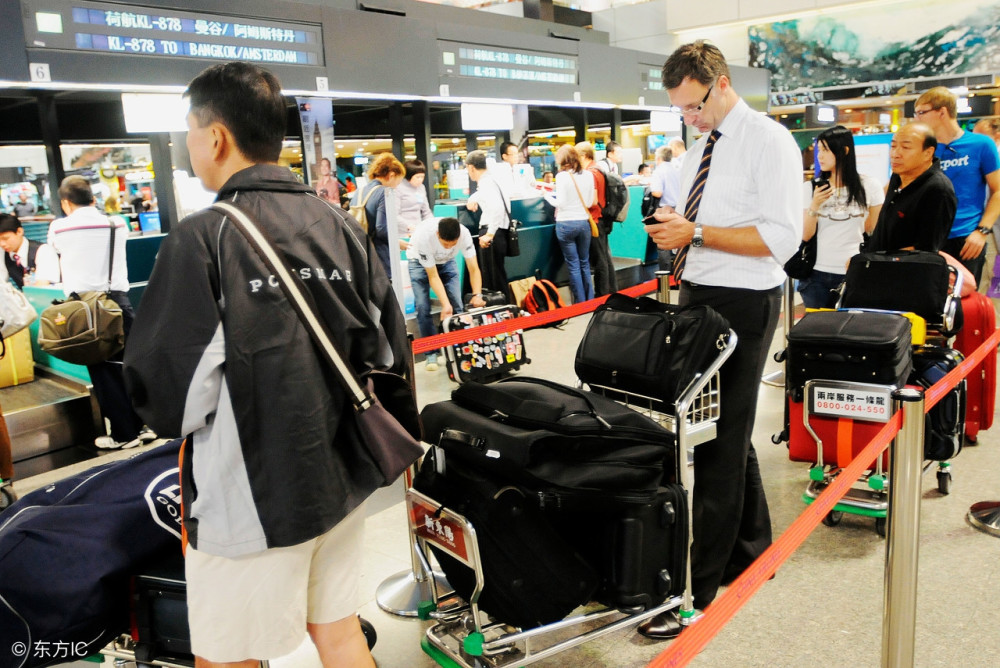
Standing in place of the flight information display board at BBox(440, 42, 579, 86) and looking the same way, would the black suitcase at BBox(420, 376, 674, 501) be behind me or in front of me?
in front

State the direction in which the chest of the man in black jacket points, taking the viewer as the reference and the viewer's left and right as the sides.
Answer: facing away from the viewer and to the left of the viewer

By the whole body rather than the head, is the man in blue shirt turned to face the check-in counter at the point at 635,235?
no

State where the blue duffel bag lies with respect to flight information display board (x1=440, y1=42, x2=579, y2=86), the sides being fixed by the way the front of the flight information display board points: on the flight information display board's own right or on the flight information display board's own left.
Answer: on the flight information display board's own right

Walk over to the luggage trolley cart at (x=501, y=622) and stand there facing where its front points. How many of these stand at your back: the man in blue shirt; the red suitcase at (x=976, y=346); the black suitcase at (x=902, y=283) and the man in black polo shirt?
4

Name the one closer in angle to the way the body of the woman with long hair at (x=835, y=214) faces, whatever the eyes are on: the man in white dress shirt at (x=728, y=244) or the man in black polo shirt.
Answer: the man in white dress shirt

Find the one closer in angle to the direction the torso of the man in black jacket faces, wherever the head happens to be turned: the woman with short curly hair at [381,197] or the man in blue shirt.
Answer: the woman with short curly hair

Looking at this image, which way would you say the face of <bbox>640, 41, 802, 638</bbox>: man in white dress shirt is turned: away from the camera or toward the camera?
toward the camera

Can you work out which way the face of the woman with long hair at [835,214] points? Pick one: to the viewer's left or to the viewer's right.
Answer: to the viewer's left

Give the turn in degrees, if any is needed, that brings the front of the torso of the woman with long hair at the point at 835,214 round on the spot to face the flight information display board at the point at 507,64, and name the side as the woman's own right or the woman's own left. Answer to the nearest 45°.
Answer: approximately 90° to the woman's own right

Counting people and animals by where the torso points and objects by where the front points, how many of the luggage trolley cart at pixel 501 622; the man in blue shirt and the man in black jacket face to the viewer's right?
0

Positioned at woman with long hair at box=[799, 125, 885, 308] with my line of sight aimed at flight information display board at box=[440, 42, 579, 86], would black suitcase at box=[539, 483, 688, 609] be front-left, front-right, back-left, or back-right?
back-left

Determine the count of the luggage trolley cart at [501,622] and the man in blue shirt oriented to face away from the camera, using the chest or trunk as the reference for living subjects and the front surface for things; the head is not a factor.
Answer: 0

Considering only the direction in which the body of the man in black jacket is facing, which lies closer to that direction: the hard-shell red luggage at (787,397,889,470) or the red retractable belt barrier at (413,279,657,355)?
the red retractable belt barrier

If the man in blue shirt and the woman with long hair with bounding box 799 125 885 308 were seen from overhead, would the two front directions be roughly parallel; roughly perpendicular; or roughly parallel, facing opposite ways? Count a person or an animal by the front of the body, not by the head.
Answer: roughly parallel

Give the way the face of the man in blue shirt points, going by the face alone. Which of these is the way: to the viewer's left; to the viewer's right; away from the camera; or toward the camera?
to the viewer's left

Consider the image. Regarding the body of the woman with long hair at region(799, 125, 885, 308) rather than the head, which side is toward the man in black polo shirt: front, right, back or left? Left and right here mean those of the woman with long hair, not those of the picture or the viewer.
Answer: left

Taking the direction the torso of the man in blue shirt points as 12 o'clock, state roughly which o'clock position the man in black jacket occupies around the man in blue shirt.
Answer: The man in black jacket is roughly at 11 o'clock from the man in blue shirt.

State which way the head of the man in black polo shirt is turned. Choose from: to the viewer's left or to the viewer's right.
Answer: to the viewer's left

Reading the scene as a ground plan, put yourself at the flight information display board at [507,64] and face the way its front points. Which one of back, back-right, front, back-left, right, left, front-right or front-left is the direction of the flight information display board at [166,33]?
right

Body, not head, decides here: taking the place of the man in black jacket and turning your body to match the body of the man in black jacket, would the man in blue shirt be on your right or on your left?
on your right

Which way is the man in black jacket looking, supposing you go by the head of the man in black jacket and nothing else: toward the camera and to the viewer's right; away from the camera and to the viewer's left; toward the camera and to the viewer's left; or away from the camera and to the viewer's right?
away from the camera and to the viewer's left
